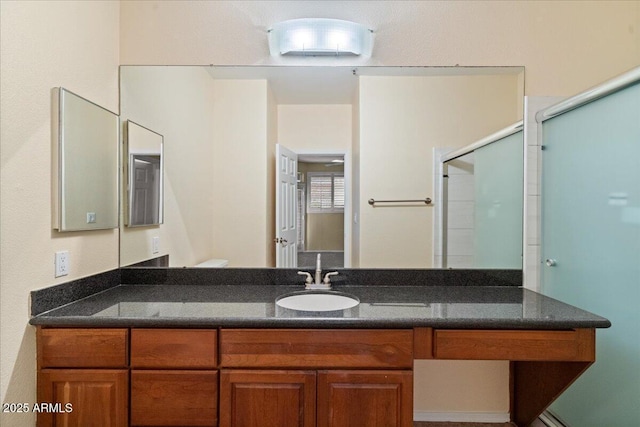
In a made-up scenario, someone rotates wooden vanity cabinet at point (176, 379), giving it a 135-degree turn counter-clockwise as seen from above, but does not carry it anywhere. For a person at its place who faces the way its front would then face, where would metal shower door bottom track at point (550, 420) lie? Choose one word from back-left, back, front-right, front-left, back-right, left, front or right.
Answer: front-right

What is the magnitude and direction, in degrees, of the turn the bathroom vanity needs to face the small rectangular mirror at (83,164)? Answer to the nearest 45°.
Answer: approximately 90° to its right

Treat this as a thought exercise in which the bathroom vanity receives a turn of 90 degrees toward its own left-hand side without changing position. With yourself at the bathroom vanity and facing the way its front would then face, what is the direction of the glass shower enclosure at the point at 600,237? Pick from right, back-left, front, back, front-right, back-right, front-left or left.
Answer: front

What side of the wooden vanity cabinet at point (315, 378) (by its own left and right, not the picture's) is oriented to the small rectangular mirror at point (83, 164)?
right

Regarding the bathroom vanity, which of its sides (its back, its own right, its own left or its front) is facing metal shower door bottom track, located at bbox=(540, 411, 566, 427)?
left

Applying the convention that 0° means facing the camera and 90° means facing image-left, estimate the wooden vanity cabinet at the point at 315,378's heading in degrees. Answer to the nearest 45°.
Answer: approximately 0°

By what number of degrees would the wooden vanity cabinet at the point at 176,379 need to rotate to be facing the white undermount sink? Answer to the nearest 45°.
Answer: approximately 90° to its left

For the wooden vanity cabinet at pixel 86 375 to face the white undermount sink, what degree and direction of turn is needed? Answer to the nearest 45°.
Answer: approximately 90° to its left
